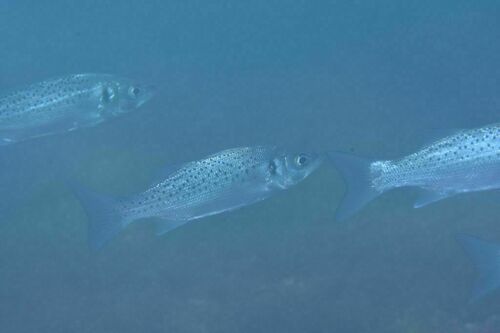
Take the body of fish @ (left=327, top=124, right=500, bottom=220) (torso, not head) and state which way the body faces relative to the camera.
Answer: to the viewer's right

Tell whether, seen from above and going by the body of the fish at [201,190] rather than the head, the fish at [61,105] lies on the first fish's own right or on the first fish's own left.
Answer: on the first fish's own left

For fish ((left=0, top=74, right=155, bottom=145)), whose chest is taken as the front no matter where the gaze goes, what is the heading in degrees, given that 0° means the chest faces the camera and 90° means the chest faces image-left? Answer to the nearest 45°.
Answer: approximately 270°

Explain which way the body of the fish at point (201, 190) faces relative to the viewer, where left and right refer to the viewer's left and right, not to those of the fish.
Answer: facing to the right of the viewer

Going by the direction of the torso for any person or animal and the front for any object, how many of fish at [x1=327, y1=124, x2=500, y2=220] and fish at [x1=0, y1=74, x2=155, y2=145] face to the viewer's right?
2

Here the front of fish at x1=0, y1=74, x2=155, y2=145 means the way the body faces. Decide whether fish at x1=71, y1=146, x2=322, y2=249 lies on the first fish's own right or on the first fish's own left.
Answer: on the first fish's own right

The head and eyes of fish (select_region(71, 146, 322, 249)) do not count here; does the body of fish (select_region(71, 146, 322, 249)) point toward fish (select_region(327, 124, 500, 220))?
yes

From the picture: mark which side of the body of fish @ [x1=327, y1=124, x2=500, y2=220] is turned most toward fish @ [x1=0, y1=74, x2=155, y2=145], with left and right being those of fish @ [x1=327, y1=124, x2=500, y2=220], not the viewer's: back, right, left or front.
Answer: back
